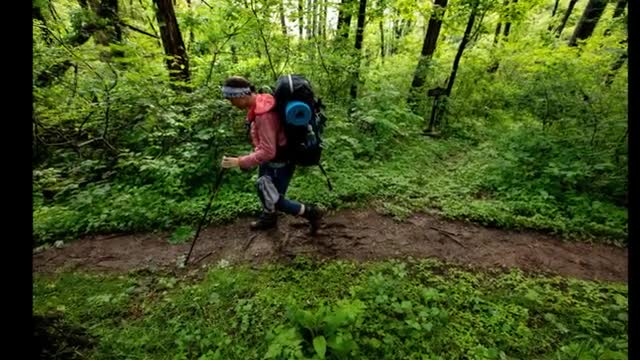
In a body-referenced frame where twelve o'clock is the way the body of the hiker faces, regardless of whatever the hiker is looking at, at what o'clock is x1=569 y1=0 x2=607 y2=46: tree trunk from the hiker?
The tree trunk is roughly at 5 o'clock from the hiker.

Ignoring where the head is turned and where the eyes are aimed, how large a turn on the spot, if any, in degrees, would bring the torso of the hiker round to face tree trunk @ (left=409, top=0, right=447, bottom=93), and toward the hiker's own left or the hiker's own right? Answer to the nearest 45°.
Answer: approximately 135° to the hiker's own right

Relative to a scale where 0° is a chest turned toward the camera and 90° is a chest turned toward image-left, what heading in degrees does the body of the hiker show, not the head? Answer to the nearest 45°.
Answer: approximately 90°

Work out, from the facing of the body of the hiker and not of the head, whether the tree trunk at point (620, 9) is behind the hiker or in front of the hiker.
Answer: behind

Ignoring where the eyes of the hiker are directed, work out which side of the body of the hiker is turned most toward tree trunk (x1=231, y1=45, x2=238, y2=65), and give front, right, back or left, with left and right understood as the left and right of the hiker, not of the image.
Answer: right

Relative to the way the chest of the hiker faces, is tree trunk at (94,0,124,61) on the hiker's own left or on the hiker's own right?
on the hiker's own right

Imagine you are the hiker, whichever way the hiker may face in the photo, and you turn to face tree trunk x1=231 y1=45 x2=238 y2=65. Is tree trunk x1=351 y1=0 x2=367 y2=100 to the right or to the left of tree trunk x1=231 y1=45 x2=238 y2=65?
right

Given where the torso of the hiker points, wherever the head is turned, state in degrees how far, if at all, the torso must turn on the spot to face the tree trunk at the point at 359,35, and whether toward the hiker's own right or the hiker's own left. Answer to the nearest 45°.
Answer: approximately 135° to the hiker's own right
